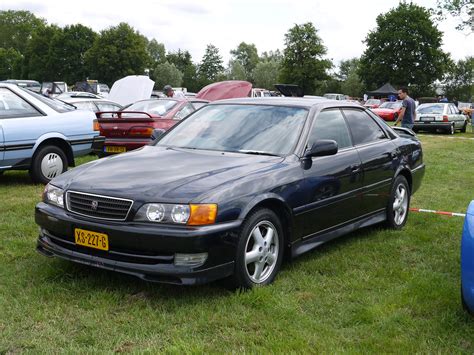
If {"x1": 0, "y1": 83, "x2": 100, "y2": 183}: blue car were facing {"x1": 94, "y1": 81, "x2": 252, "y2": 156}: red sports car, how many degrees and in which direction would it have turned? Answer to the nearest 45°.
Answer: approximately 135° to its right

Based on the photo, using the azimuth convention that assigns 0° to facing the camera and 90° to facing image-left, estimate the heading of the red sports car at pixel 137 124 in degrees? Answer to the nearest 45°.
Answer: approximately 225°

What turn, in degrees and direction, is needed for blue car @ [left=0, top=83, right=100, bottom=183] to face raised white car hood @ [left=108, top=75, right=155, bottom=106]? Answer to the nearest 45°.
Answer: approximately 90° to its right

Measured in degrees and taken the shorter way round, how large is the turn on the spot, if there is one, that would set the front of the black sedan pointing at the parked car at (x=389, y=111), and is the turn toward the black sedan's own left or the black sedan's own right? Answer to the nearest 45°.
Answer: approximately 135° to the black sedan's own right

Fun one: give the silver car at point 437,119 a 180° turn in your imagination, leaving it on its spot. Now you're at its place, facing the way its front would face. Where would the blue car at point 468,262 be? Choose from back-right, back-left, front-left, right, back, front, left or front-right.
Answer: front-left

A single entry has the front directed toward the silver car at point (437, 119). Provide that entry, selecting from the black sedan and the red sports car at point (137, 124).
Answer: the red sports car

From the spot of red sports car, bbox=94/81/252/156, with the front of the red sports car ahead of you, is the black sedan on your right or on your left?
on your right

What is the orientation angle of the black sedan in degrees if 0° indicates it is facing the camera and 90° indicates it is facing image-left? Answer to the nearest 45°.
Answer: approximately 45°

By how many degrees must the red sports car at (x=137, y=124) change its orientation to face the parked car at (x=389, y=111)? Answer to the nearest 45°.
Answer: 0° — it already faces it

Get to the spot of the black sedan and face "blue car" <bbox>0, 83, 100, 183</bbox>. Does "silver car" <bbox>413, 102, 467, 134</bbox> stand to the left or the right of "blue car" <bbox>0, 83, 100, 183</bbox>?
right

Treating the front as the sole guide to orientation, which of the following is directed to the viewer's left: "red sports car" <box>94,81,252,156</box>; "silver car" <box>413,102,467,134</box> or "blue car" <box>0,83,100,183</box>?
the blue car

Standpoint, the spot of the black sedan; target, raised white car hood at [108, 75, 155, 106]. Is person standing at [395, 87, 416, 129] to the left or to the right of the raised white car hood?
right

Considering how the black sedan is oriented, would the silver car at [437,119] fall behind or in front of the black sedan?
behind
